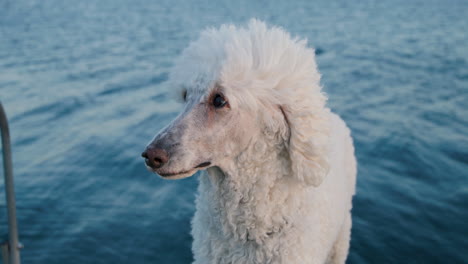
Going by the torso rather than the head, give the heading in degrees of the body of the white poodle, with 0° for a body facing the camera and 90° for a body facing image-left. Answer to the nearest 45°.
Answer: approximately 45°

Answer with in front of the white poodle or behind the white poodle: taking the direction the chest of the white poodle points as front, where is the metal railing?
in front
